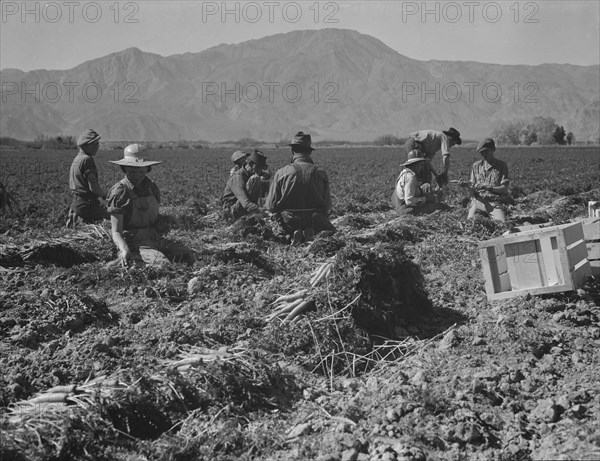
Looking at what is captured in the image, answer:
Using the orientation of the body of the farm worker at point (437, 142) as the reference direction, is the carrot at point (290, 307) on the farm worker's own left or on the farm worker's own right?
on the farm worker's own right

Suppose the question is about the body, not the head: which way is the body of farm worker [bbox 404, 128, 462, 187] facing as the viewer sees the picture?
to the viewer's right

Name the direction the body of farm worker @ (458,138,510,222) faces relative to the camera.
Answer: toward the camera

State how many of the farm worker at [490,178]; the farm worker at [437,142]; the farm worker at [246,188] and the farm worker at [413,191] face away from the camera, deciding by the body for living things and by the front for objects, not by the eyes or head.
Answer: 0

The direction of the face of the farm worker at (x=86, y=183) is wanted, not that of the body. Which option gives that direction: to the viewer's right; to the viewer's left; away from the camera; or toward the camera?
to the viewer's right

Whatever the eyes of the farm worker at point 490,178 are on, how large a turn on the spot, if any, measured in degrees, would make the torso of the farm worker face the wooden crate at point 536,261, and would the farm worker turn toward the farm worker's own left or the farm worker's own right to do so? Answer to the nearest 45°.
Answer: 0° — they already face it

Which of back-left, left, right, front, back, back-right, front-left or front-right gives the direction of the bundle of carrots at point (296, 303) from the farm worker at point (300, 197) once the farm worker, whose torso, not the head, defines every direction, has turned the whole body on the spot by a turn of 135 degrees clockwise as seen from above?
front-right

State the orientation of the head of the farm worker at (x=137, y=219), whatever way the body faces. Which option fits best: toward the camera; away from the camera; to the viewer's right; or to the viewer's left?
toward the camera

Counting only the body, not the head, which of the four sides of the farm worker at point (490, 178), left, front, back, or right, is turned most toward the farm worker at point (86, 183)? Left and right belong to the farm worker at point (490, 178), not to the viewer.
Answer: right

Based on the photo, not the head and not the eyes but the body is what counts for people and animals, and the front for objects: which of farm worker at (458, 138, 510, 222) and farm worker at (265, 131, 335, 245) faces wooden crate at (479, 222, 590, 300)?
farm worker at (458, 138, 510, 222)

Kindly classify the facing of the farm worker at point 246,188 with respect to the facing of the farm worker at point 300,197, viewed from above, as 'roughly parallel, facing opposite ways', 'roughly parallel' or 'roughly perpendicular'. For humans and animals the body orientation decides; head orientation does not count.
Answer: roughly perpendicular

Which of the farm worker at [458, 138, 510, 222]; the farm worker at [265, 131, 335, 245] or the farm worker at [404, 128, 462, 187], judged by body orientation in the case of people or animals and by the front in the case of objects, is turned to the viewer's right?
the farm worker at [404, 128, 462, 187]

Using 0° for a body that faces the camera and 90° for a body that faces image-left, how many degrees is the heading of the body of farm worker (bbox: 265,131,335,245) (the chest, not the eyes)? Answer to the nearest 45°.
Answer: approximately 180°
